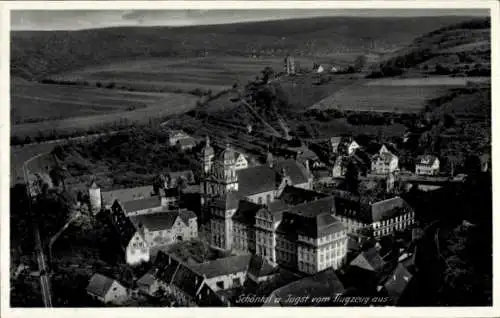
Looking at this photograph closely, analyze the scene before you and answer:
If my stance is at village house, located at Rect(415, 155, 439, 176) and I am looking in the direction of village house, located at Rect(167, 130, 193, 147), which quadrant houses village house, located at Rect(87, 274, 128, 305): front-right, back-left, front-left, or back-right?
front-left

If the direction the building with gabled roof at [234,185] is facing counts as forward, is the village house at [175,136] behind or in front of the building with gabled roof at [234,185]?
in front

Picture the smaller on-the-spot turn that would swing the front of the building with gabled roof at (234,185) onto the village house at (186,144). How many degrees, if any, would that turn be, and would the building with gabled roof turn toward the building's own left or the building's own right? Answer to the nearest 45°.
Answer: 0° — it already faces it
